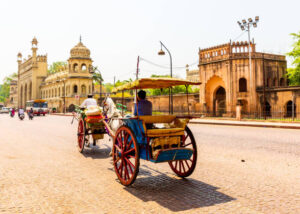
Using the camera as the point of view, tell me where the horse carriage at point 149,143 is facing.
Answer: facing away from the viewer and to the left of the viewer

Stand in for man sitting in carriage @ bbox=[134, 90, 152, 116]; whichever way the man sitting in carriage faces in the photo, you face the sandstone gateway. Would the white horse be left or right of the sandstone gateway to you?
left

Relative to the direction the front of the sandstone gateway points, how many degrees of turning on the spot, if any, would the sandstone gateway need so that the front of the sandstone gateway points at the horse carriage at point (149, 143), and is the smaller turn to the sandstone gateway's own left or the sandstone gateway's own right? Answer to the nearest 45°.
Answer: approximately 45° to the sandstone gateway's own left

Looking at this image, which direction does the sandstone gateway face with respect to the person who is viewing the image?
facing the viewer and to the left of the viewer

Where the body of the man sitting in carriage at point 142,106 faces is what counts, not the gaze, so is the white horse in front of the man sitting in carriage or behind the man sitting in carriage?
in front

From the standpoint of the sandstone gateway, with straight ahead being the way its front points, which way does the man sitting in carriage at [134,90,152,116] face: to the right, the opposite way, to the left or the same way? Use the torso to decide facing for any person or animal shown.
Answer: to the right

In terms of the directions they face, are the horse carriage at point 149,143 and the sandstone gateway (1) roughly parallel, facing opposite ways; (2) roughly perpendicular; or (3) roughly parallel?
roughly perpendicular
